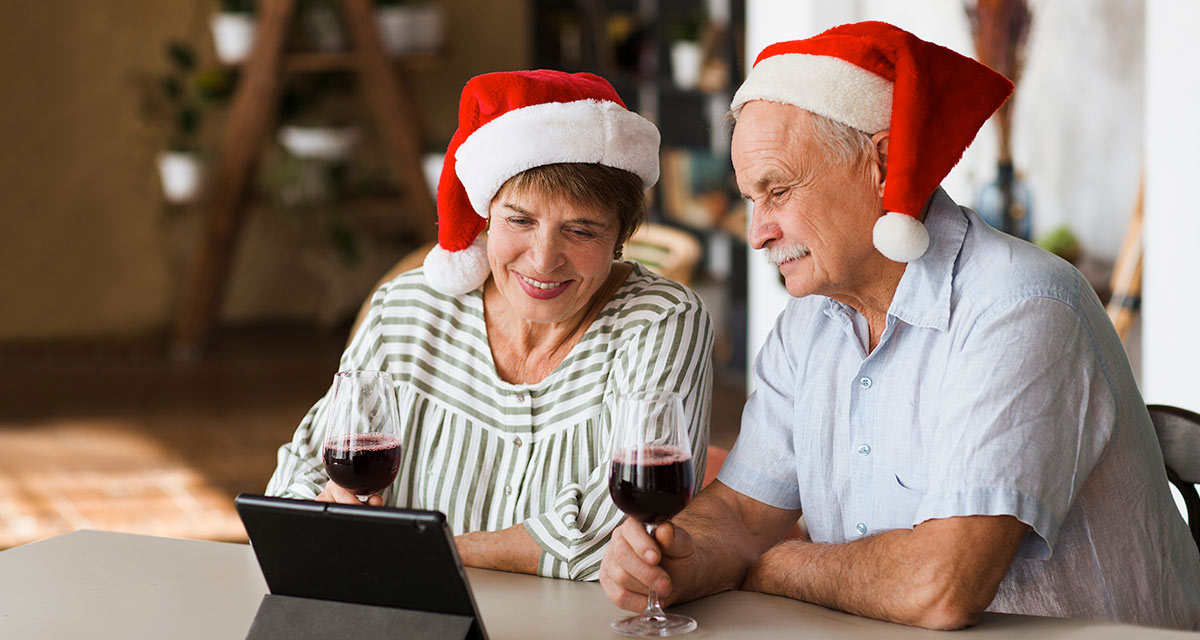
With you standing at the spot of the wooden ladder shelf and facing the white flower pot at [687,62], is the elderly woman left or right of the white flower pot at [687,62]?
right

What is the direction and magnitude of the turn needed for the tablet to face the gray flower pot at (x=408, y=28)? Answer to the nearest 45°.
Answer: approximately 45° to its left

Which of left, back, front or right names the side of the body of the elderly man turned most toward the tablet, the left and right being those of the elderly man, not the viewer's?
front

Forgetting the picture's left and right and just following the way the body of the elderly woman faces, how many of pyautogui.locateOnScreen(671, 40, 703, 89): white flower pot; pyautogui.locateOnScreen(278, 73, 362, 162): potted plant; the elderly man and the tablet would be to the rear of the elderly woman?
2

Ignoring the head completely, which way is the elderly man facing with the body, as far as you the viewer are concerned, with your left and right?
facing the viewer and to the left of the viewer

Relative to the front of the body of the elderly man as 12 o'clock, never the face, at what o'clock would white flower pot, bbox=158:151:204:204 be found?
The white flower pot is roughly at 3 o'clock from the elderly man.

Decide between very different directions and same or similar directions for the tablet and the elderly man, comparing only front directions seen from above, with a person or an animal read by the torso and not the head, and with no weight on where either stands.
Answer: very different directions

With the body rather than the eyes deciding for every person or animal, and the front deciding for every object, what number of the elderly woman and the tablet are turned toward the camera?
1

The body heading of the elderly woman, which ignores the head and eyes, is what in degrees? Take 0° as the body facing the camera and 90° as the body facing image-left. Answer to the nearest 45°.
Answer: approximately 0°

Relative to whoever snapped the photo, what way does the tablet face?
facing away from the viewer and to the right of the viewer

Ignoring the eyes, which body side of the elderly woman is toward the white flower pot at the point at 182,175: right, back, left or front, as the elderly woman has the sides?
back

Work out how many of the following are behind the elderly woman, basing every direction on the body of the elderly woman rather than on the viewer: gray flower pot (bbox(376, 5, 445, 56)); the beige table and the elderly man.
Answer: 1
